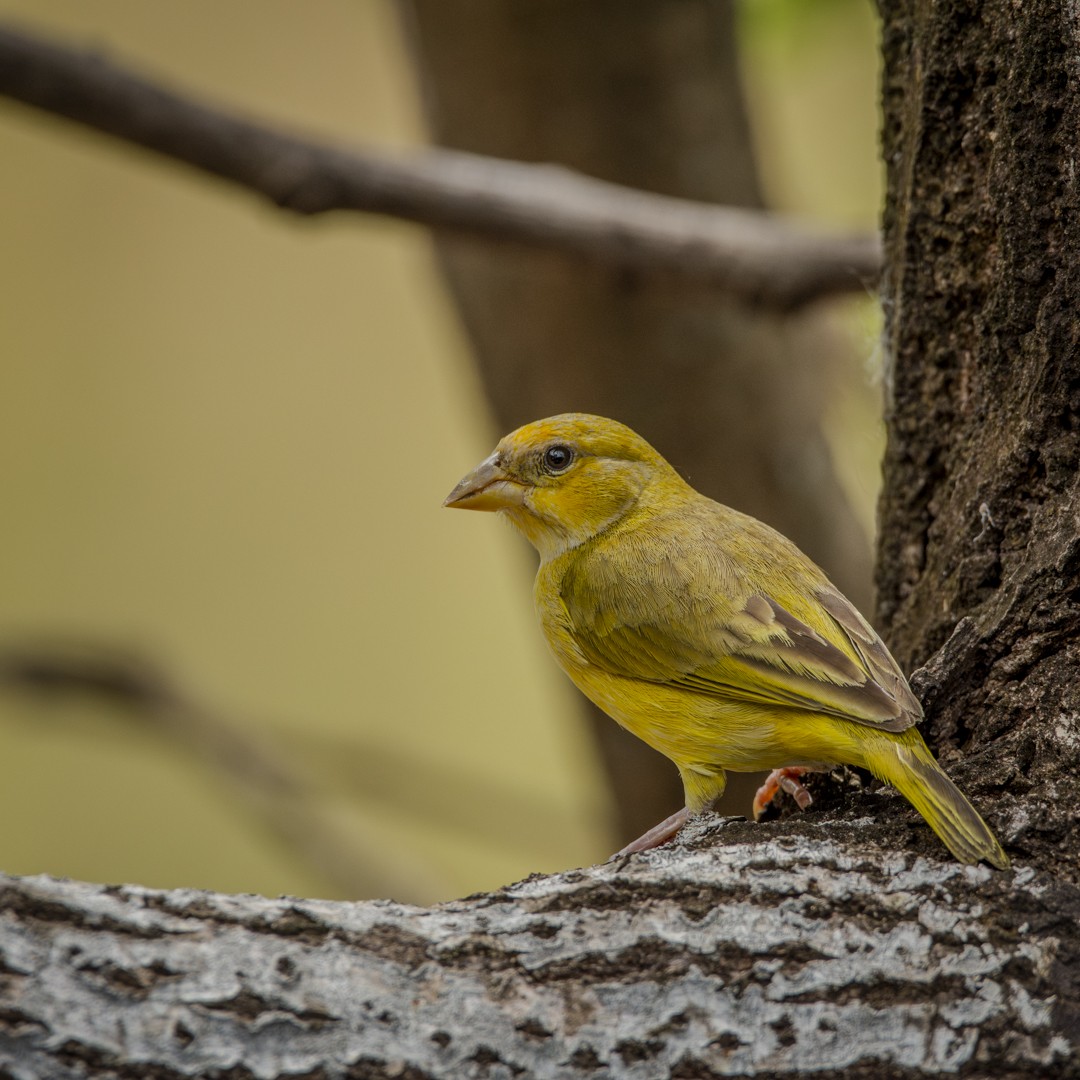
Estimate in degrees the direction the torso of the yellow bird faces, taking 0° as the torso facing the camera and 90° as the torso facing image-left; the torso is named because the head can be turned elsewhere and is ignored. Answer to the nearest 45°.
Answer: approximately 90°

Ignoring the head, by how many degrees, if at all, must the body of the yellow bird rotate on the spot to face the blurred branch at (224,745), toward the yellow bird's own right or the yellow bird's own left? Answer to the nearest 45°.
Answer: approximately 45° to the yellow bird's own right
